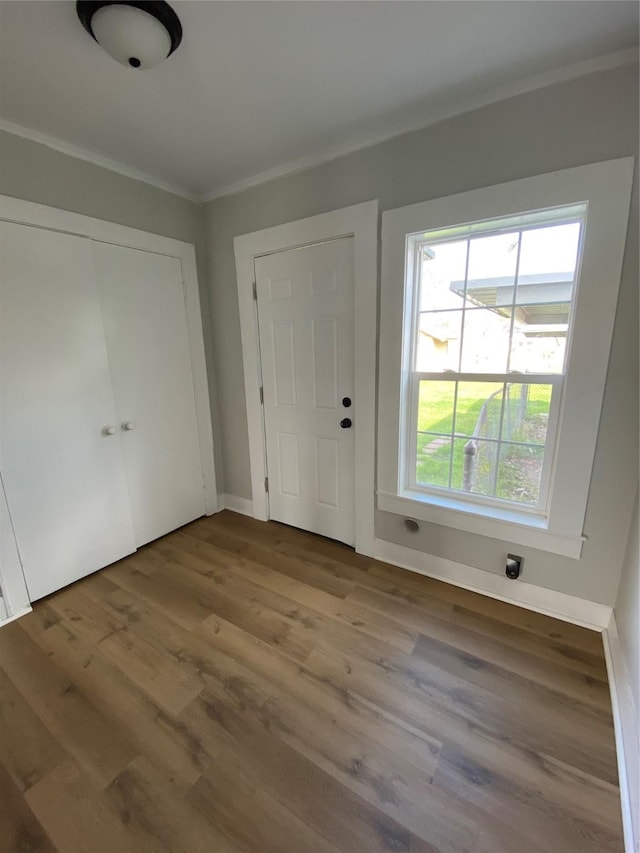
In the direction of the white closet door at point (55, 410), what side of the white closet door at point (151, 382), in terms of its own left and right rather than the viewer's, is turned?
right

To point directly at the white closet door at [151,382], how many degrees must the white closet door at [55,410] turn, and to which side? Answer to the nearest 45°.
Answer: approximately 45° to its left

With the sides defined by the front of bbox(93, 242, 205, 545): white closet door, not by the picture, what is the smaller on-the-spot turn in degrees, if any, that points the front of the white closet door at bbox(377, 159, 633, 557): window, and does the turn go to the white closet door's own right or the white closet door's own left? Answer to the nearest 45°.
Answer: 0° — it already faces it

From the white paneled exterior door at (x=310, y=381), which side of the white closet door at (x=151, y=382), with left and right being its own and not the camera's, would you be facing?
front

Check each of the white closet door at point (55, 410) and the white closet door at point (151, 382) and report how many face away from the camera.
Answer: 0

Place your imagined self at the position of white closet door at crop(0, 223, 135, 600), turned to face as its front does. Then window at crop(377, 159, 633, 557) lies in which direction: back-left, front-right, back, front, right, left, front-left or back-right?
front

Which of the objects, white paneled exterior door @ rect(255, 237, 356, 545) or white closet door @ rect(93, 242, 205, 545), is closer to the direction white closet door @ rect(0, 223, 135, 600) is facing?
the white paneled exterior door

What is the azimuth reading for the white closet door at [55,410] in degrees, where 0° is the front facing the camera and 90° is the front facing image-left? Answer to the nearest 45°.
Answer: approximately 315°

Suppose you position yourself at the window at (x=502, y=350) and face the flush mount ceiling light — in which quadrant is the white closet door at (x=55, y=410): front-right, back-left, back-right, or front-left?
front-right

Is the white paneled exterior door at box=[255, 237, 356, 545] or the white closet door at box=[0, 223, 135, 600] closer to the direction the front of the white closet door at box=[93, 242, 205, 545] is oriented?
the white paneled exterior door

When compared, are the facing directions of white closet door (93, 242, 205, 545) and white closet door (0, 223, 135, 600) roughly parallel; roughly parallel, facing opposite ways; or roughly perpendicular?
roughly parallel

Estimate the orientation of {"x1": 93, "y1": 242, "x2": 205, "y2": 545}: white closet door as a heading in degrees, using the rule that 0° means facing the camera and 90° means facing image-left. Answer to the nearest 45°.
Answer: approximately 315°
